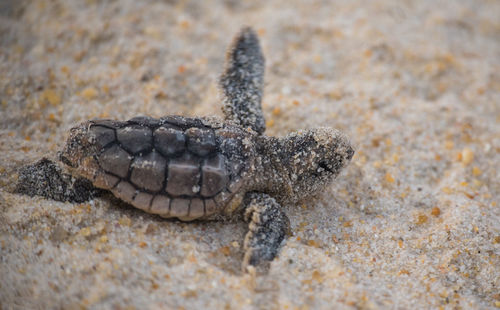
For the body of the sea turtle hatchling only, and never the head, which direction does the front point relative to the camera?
to the viewer's right
